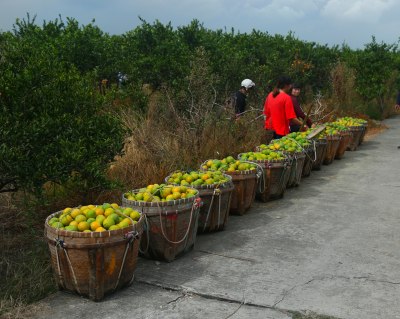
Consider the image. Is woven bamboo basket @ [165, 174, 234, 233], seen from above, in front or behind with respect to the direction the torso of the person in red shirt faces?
behind

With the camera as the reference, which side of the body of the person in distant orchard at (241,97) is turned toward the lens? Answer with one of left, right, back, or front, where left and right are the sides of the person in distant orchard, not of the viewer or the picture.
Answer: right

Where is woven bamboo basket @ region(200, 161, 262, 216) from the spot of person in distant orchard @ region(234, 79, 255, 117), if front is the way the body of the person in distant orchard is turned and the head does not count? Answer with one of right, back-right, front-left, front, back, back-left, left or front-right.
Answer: right
